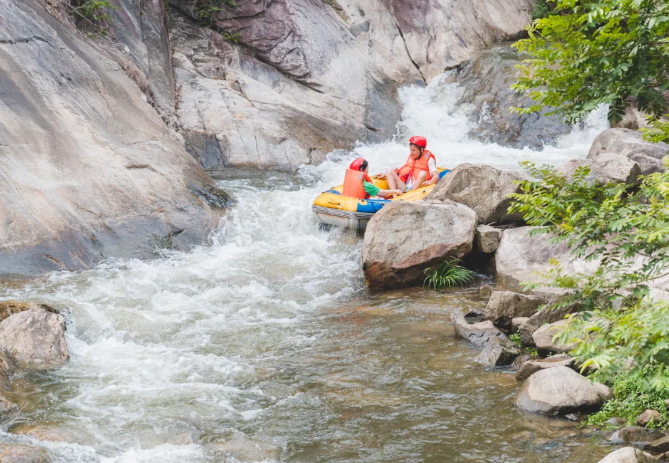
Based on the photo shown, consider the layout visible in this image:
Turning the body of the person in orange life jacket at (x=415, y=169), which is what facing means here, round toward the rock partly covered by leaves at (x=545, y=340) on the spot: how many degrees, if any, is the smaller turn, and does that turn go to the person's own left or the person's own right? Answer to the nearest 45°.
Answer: approximately 45° to the person's own left

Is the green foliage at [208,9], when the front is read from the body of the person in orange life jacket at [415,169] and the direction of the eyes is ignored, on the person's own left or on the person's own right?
on the person's own right

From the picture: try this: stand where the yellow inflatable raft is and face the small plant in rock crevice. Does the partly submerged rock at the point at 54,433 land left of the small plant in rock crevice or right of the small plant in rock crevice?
right

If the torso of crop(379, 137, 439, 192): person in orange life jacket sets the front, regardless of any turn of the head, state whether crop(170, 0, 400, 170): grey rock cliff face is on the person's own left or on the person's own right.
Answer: on the person's own right

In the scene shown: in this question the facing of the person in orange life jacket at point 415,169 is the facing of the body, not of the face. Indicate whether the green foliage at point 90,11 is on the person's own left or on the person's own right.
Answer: on the person's own right

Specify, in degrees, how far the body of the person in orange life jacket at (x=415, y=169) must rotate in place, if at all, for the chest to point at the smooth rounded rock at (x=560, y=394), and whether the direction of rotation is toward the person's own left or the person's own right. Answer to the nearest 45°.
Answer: approximately 45° to the person's own left

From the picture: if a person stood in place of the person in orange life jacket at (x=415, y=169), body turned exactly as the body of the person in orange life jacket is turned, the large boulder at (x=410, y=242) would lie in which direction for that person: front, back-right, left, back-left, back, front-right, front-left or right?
front-left

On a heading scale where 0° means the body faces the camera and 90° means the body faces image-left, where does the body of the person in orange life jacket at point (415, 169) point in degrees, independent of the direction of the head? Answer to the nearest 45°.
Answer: approximately 45°

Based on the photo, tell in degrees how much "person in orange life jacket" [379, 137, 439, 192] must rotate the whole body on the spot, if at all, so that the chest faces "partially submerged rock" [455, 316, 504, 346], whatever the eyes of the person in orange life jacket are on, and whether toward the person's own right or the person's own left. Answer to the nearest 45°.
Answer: approximately 45° to the person's own left

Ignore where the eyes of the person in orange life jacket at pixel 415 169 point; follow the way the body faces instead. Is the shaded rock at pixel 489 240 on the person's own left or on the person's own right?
on the person's own left

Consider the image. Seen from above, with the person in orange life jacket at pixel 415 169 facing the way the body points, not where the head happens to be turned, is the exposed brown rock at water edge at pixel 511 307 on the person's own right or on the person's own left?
on the person's own left
